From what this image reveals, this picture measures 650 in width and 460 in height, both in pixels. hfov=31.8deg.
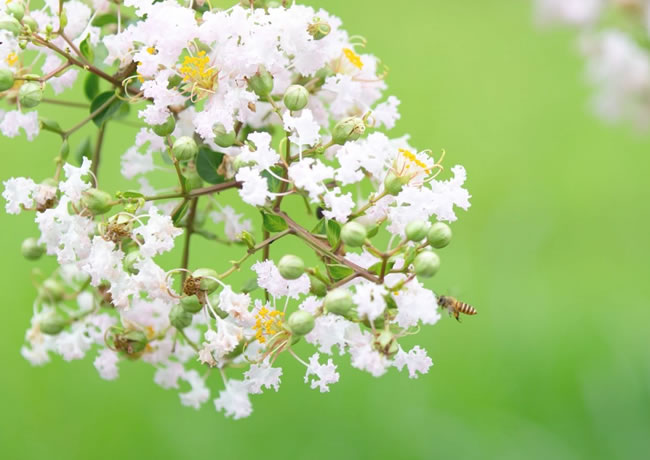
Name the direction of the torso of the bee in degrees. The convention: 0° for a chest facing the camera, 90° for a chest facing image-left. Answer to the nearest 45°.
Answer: approximately 90°
